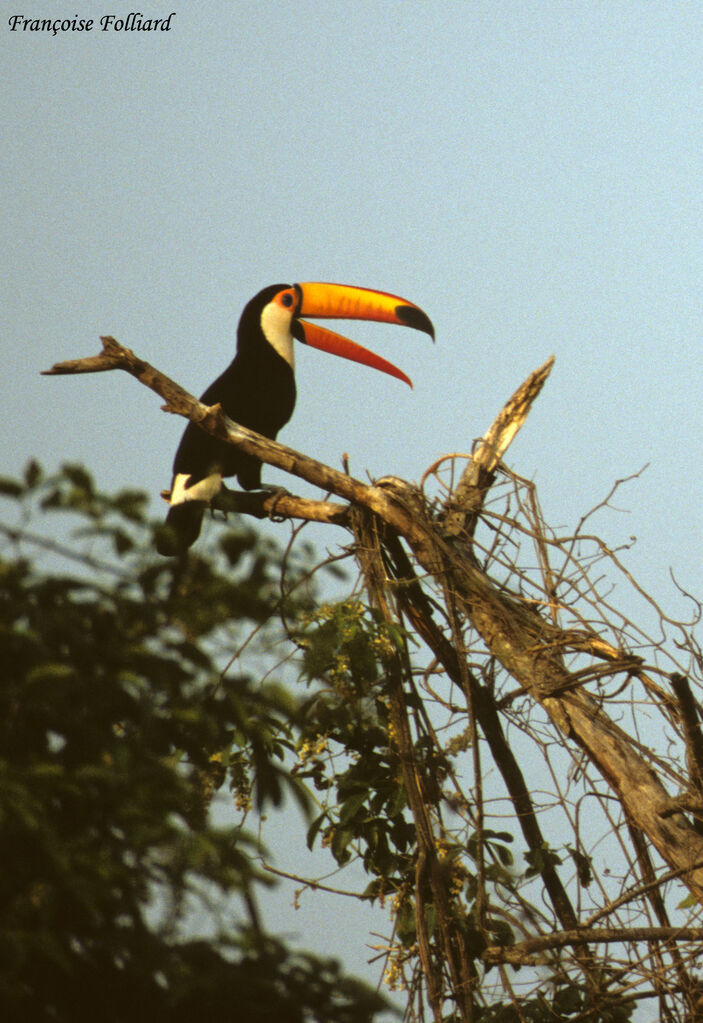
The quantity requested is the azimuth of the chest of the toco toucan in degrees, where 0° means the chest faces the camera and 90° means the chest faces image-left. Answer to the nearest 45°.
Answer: approximately 270°
